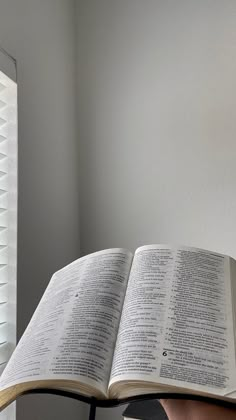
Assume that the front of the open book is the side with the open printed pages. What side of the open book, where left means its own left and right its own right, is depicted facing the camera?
front

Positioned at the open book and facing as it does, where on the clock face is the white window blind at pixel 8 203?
The white window blind is roughly at 5 o'clock from the open book.
